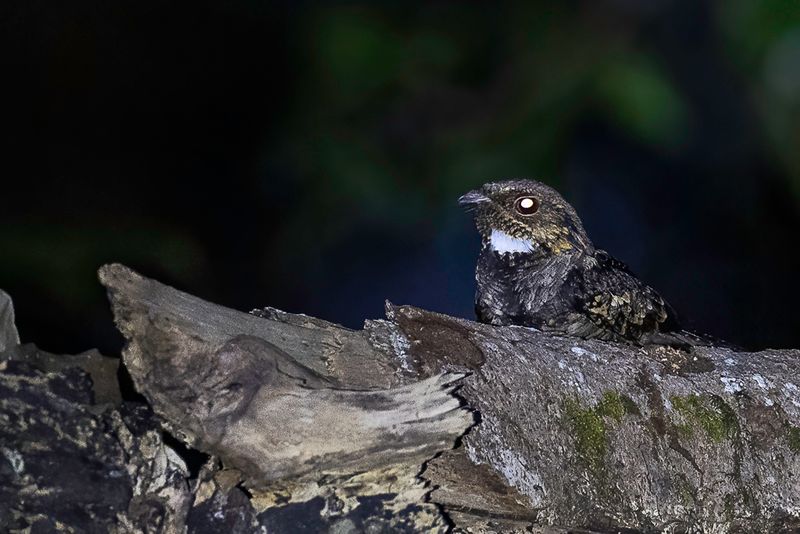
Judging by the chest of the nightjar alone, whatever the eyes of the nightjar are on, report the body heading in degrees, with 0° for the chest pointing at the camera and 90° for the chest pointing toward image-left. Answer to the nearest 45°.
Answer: approximately 90°
